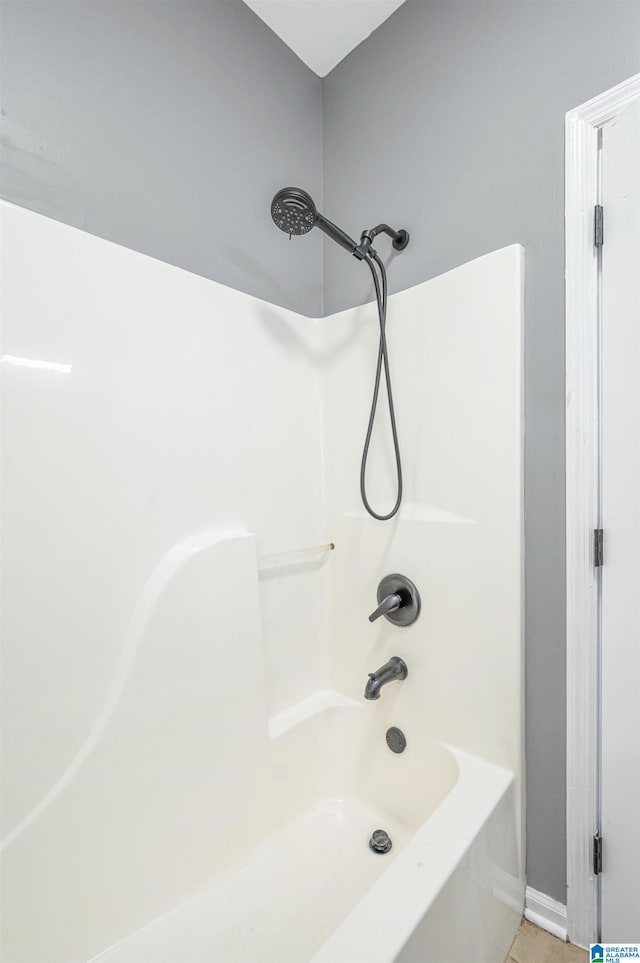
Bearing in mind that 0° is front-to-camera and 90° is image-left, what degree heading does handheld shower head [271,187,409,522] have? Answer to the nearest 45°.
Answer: approximately 45°

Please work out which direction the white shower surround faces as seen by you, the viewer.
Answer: facing the viewer and to the right of the viewer

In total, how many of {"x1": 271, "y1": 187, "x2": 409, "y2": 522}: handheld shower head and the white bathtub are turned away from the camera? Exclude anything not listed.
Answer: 0

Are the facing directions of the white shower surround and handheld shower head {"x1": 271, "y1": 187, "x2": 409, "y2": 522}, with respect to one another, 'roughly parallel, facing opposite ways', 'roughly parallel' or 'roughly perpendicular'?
roughly perpendicular

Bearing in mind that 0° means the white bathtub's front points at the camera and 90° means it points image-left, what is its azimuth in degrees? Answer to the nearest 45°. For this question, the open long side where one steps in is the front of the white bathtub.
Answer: approximately 315°

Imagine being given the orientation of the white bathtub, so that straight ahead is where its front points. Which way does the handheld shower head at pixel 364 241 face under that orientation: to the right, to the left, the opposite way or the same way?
to the right
